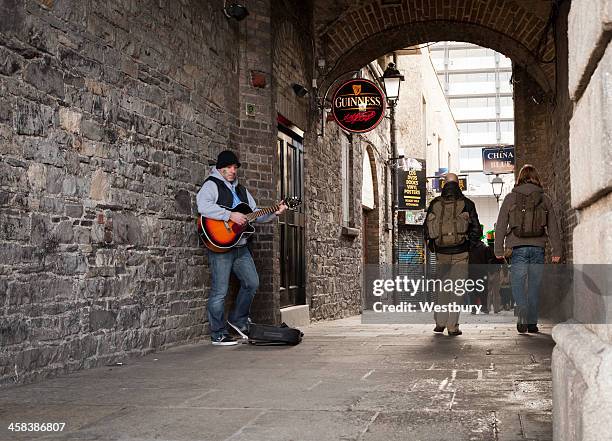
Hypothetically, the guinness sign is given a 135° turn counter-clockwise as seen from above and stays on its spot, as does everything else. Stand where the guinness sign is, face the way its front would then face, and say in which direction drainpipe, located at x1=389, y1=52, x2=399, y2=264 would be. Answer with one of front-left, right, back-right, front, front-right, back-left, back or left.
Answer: front-left

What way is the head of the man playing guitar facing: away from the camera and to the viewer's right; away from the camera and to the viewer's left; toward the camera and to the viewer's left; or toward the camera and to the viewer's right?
toward the camera and to the viewer's right

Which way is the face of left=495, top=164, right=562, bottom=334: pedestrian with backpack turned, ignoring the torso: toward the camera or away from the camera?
away from the camera

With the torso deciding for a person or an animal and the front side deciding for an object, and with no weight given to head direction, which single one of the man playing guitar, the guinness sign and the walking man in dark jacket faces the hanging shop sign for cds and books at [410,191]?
the walking man in dark jacket

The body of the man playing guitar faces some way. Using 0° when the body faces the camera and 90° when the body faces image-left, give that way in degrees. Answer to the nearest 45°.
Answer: approximately 315°

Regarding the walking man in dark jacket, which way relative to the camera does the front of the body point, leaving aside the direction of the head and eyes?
away from the camera

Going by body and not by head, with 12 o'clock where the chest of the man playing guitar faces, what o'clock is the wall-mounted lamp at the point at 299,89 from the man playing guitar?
The wall-mounted lamp is roughly at 8 o'clock from the man playing guitar.

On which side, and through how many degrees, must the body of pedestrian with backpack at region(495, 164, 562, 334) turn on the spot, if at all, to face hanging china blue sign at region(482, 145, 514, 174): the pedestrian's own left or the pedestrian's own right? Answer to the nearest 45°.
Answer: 0° — they already face it

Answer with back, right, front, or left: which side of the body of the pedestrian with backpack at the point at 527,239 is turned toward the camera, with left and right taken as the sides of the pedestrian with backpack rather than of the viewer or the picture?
back
